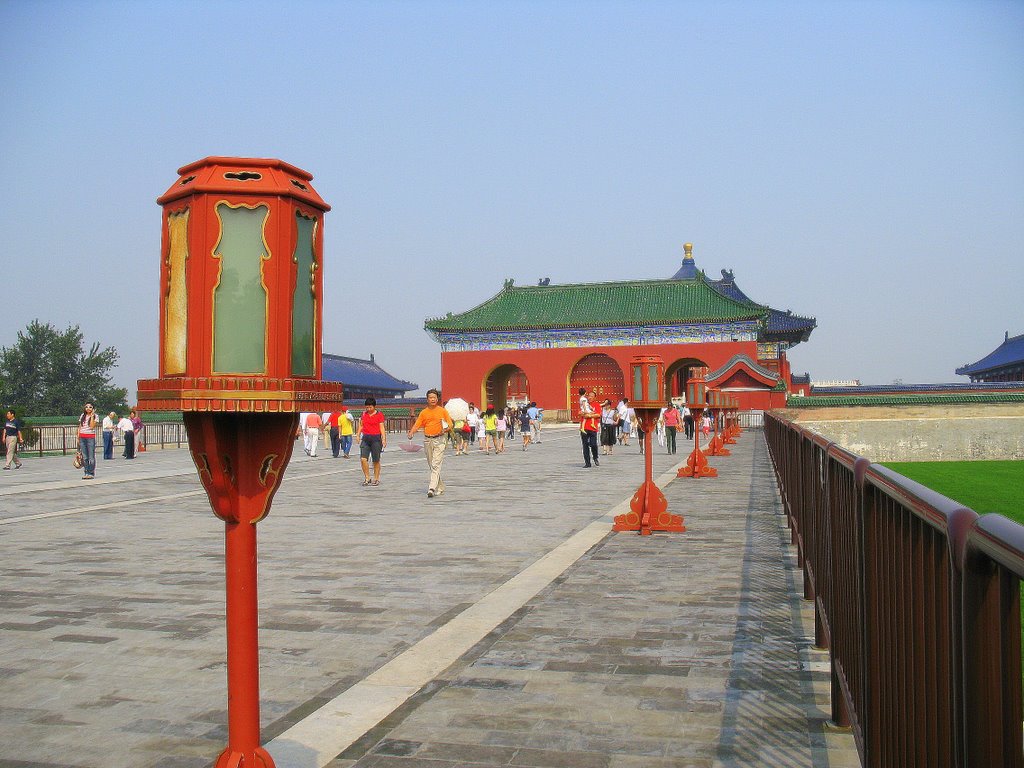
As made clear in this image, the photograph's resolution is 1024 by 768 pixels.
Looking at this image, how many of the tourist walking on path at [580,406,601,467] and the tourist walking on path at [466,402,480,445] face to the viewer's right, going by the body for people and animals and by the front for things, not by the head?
0

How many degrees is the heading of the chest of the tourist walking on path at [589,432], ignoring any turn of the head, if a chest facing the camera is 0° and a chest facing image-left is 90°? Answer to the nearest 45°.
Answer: approximately 0°

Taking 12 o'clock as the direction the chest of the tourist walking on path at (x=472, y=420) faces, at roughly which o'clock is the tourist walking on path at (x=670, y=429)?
the tourist walking on path at (x=670, y=429) is roughly at 10 o'clock from the tourist walking on path at (x=472, y=420).

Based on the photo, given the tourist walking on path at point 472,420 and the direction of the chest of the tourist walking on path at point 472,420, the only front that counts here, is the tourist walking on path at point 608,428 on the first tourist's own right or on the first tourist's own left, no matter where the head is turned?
on the first tourist's own left

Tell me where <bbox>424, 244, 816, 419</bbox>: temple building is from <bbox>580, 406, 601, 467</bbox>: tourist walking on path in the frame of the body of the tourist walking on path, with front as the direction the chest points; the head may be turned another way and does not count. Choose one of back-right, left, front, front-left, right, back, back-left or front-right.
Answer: back

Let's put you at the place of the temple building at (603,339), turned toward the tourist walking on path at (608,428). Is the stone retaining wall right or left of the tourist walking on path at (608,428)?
left

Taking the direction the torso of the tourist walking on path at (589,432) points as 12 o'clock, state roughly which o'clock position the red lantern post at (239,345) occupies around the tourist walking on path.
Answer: The red lantern post is roughly at 12 o'clock from the tourist walking on path.
